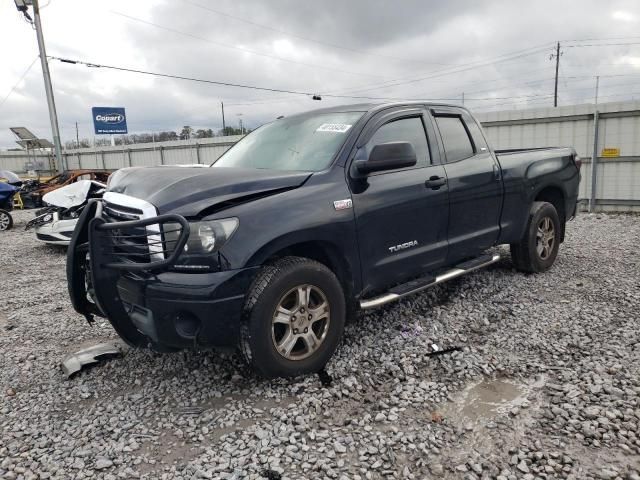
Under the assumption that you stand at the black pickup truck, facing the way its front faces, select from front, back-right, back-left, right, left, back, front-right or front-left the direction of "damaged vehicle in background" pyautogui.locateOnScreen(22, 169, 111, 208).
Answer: right

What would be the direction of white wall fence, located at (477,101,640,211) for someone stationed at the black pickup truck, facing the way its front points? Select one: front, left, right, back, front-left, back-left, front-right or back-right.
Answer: back

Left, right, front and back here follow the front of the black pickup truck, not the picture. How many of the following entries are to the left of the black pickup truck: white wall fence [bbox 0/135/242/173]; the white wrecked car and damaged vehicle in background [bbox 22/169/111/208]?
0

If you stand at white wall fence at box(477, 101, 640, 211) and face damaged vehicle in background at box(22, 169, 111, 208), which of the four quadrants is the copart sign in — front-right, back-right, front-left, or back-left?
front-right

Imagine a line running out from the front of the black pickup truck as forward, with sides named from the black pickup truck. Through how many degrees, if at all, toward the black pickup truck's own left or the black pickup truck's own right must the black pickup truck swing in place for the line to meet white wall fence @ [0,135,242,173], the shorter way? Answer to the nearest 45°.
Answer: approximately 90° to the black pickup truck's own right

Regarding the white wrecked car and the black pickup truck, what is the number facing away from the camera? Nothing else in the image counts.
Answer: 0

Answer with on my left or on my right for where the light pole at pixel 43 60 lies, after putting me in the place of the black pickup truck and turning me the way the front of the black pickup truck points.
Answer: on my right

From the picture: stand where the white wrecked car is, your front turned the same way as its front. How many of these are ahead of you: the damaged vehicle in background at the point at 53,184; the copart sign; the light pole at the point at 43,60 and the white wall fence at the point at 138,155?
0

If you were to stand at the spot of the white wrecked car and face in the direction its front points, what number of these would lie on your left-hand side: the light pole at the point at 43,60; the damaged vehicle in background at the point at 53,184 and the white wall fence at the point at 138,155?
0

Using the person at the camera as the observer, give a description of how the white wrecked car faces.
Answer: facing the viewer and to the left of the viewer

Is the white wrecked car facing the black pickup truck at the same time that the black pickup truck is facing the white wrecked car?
no

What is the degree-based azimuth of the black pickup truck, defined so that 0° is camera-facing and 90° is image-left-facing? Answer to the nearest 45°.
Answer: approximately 45°

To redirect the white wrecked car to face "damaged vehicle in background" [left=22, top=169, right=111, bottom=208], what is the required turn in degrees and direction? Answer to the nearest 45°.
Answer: approximately 135° to its right

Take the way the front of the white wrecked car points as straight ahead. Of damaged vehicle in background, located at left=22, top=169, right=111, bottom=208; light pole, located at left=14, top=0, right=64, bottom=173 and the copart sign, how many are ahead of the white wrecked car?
0

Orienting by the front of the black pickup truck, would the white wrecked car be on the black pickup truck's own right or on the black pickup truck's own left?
on the black pickup truck's own right

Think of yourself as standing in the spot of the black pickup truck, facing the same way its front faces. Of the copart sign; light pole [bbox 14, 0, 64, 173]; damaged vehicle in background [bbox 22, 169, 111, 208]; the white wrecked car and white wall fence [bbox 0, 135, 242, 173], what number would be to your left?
0

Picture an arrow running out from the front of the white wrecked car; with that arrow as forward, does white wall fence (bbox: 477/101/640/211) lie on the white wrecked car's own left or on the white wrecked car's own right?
on the white wrecked car's own left

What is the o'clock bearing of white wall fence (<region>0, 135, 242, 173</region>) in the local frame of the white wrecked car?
The white wall fence is roughly at 5 o'clock from the white wrecked car.

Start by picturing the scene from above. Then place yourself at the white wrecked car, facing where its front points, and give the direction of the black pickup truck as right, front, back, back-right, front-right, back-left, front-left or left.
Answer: front-left
